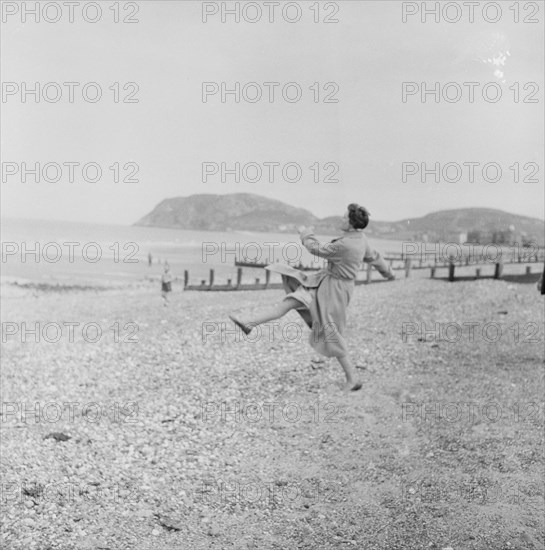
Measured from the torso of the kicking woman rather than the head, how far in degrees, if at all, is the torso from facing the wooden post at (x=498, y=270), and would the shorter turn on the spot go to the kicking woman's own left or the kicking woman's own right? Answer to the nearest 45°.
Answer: approximately 45° to the kicking woman's own right
